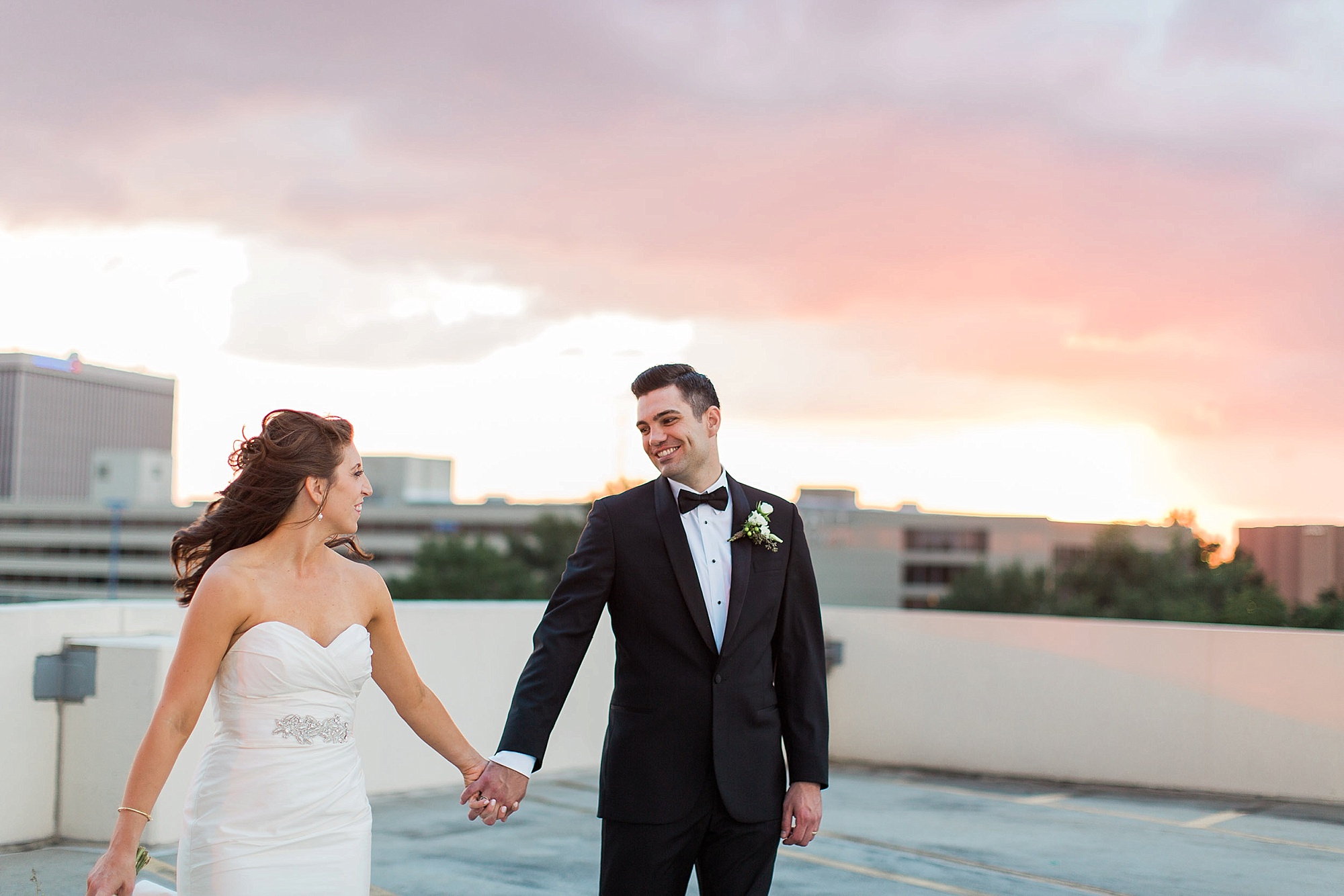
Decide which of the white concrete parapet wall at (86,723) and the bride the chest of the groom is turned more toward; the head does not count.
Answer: the bride

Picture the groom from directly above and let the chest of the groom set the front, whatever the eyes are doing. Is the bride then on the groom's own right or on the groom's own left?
on the groom's own right

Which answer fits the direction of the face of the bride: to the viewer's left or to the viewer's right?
to the viewer's right

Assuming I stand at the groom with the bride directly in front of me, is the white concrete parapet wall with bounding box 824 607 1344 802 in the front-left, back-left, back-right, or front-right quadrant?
back-right

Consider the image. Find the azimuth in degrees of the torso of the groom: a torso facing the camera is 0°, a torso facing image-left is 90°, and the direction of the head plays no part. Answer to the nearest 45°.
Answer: approximately 0°

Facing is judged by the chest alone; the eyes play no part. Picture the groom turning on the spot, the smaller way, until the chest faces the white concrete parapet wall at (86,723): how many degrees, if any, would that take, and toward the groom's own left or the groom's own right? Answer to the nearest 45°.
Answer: approximately 135° to the groom's own right
